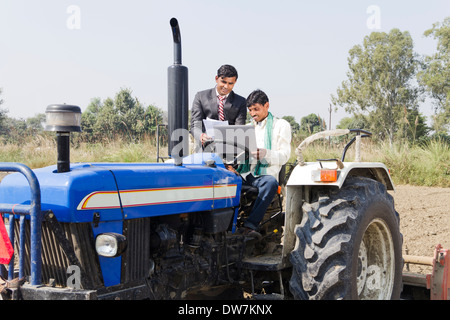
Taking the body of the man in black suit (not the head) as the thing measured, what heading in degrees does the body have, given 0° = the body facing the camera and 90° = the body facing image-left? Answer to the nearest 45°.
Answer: approximately 0°

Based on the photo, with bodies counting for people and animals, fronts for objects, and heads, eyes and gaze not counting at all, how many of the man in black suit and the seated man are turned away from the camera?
0

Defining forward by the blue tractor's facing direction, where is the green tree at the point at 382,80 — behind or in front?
behind

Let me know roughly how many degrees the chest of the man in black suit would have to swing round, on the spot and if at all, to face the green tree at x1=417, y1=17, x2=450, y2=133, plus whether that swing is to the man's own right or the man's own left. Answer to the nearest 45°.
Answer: approximately 135° to the man's own left

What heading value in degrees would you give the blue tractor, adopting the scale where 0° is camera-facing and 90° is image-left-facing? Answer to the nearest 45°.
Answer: approximately 45°

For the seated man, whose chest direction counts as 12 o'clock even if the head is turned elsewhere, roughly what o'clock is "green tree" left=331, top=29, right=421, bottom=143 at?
The green tree is roughly at 5 o'clock from the seated man.

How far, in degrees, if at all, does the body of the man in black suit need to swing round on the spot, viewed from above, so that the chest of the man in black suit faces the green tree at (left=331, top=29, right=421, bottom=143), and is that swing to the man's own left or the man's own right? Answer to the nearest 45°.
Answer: approximately 180°

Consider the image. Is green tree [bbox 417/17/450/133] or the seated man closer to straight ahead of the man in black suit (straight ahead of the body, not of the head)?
the seated man
